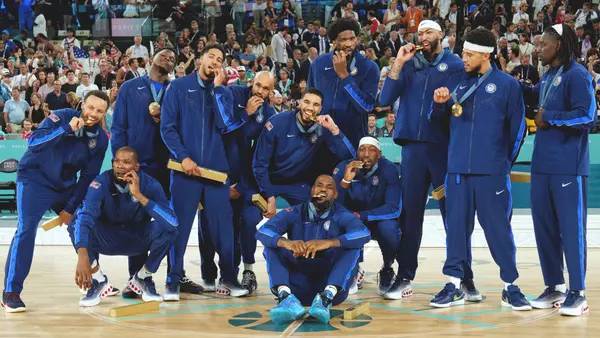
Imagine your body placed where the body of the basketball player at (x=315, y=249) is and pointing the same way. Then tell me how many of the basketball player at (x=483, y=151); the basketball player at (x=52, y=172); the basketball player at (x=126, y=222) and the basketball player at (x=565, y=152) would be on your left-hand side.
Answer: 2

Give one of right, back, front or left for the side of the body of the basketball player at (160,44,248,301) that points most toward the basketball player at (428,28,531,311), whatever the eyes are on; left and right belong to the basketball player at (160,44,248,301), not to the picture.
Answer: left

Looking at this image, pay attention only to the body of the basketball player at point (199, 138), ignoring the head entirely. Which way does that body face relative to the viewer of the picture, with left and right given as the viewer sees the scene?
facing the viewer

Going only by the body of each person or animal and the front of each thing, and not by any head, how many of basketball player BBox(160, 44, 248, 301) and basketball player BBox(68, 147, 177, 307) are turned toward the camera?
2

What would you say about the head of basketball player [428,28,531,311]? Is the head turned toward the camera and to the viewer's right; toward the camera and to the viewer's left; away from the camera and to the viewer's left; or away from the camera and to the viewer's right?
toward the camera and to the viewer's left

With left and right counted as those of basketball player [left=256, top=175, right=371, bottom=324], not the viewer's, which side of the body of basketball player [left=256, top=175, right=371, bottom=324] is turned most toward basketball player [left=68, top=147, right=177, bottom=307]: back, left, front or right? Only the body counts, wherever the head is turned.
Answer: right

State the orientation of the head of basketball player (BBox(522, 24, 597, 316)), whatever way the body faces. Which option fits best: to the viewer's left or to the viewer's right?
to the viewer's left

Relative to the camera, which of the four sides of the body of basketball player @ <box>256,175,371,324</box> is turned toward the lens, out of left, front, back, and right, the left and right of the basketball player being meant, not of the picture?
front

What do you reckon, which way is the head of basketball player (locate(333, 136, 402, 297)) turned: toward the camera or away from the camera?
toward the camera

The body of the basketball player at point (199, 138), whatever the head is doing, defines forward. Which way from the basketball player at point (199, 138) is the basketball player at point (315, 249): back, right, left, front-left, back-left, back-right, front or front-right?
front-left

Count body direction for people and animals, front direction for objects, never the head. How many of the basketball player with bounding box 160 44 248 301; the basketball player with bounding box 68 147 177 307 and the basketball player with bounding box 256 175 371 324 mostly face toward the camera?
3

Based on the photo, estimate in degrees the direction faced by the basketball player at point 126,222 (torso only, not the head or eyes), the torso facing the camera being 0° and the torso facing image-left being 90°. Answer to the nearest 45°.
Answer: approximately 0°

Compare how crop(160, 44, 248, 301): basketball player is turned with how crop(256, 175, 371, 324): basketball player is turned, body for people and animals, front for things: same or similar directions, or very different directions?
same or similar directions

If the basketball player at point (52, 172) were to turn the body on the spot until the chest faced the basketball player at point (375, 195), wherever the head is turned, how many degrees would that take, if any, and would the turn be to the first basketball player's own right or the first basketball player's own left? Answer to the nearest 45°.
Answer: approximately 45° to the first basketball player's own left

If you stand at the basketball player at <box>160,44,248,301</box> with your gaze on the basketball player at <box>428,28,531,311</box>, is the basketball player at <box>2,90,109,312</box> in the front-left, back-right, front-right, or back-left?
back-right

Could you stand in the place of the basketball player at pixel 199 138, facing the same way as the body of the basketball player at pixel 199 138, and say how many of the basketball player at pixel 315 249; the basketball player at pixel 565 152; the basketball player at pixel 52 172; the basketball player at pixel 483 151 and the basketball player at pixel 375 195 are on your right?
1
